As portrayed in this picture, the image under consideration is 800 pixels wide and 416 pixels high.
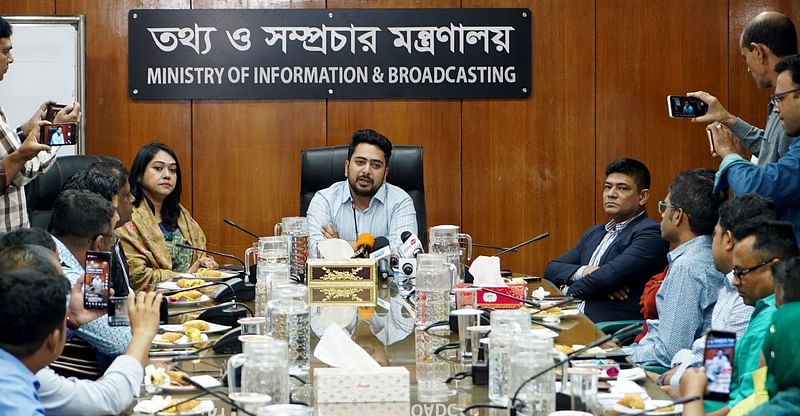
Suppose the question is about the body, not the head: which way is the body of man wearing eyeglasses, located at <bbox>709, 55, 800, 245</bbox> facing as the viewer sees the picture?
to the viewer's left

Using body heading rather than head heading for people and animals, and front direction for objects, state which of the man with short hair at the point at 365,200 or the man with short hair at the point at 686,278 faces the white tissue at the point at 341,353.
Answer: the man with short hair at the point at 365,200

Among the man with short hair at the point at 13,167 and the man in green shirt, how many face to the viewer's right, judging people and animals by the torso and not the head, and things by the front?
1

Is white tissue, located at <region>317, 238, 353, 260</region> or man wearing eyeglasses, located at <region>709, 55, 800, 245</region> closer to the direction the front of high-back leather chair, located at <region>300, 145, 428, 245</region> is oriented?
the white tissue

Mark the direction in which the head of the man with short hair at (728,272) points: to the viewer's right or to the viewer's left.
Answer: to the viewer's left

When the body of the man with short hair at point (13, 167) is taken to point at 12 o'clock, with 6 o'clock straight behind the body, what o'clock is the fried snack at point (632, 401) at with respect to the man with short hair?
The fried snack is roughly at 2 o'clock from the man with short hair.

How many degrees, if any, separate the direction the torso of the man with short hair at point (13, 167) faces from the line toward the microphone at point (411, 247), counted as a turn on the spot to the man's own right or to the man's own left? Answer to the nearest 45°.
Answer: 0° — they already face it

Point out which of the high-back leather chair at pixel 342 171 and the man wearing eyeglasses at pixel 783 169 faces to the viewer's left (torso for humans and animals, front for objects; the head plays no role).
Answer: the man wearing eyeglasses
